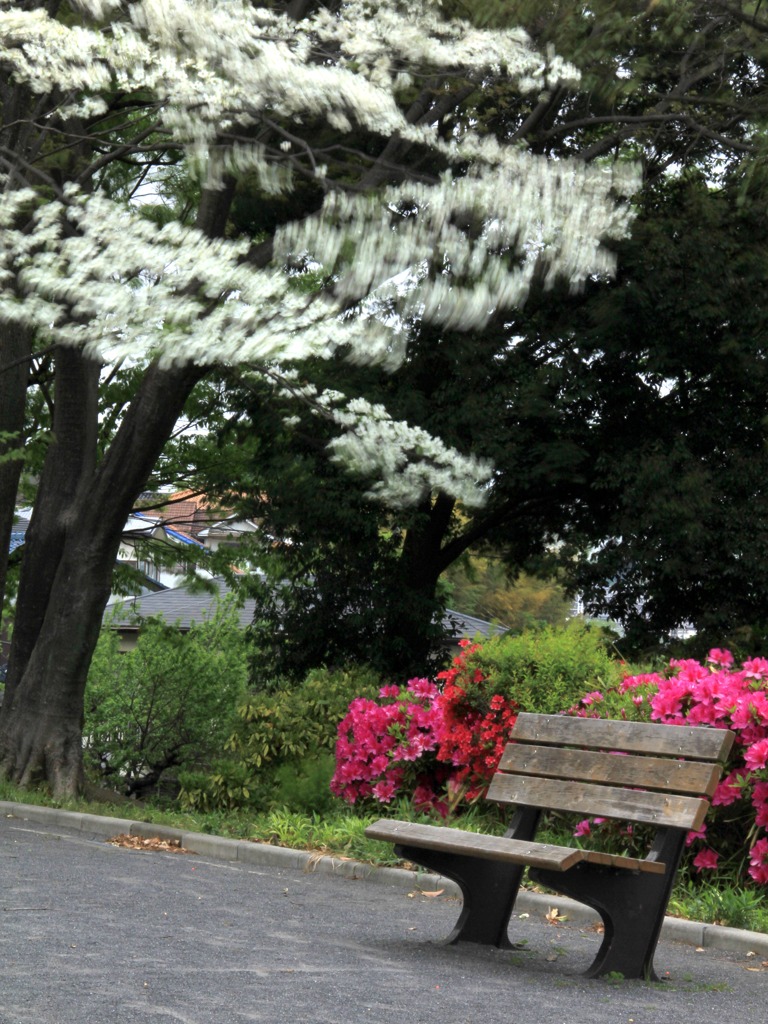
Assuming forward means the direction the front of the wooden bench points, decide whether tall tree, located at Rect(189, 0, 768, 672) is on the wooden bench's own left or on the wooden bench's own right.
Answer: on the wooden bench's own right

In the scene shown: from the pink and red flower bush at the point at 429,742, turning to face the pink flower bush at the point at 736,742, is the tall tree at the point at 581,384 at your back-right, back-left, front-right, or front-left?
back-left

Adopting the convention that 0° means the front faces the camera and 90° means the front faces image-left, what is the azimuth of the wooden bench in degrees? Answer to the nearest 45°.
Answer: approximately 45°

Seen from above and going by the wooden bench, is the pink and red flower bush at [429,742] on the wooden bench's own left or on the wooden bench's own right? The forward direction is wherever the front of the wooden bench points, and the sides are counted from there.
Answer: on the wooden bench's own right

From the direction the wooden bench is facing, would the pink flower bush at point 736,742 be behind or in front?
behind

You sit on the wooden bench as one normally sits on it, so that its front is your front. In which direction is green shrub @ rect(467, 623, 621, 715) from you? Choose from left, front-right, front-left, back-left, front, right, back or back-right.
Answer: back-right

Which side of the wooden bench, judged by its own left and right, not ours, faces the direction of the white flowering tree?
right
